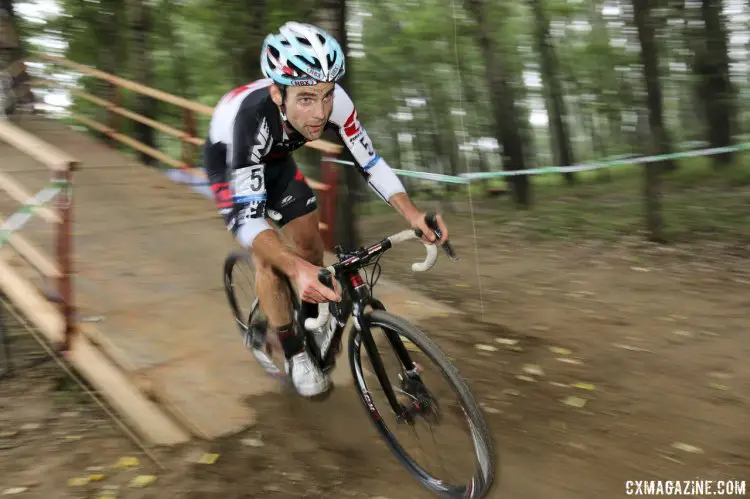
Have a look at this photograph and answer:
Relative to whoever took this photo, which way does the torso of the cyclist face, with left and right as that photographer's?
facing the viewer and to the right of the viewer

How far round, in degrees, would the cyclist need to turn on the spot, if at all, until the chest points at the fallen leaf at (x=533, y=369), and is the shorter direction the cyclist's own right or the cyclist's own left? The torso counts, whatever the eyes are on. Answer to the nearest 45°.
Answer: approximately 90° to the cyclist's own left

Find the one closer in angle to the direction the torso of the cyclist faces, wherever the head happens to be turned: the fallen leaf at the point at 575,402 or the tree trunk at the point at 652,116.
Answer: the fallen leaf

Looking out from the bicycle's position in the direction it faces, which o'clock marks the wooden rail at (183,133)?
The wooden rail is roughly at 7 o'clock from the bicycle.

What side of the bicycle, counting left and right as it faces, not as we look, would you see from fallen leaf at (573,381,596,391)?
left

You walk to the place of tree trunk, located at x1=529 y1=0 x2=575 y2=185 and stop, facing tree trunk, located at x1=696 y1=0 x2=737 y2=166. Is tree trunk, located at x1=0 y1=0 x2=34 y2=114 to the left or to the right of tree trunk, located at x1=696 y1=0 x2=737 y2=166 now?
right

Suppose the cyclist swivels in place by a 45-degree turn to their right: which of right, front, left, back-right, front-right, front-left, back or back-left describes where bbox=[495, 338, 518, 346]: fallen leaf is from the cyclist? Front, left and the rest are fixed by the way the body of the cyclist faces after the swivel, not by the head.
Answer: back-left

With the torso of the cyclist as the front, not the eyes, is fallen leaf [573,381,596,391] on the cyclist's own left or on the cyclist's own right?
on the cyclist's own left

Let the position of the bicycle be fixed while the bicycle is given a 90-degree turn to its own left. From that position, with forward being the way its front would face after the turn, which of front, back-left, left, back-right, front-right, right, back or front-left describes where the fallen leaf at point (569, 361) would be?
front

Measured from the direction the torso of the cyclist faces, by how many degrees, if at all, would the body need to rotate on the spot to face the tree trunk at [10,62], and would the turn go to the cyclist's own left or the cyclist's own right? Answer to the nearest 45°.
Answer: approximately 180°

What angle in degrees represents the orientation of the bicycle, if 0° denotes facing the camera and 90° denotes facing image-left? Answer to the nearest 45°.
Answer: approximately 315°

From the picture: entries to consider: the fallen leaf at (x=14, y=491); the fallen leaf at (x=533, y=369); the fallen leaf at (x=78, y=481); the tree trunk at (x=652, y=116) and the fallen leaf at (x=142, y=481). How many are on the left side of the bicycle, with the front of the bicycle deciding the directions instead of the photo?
2

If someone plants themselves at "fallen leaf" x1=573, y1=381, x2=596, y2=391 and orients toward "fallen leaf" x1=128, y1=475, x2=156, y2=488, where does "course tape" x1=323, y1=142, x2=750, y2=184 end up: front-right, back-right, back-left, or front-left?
back-right

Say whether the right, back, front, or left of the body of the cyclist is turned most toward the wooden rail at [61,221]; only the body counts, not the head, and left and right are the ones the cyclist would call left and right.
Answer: back

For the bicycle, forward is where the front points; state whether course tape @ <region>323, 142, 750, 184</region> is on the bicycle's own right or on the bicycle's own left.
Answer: on the bicycle's own left
